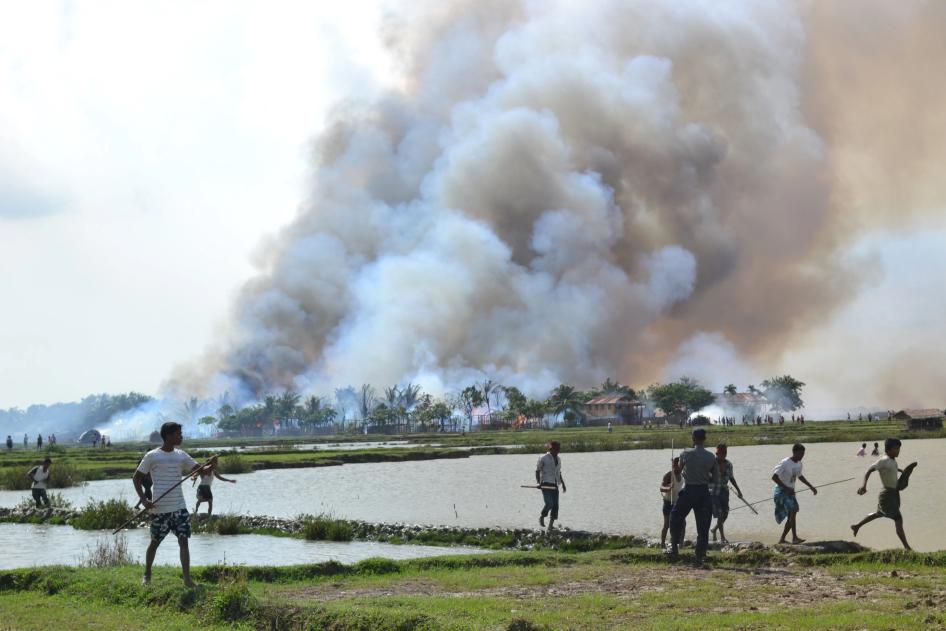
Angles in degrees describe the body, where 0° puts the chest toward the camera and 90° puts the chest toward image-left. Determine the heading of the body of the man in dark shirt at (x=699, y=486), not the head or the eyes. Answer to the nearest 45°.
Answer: approximately 180°

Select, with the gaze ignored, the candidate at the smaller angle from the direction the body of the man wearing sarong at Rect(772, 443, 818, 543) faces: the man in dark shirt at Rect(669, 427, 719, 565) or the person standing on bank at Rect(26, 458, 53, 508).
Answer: the man in dark shirt

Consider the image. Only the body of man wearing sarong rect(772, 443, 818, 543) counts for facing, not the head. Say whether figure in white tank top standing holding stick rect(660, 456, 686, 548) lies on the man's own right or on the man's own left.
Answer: on the man's own right

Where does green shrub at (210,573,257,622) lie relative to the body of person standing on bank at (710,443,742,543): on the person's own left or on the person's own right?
on the person's own right

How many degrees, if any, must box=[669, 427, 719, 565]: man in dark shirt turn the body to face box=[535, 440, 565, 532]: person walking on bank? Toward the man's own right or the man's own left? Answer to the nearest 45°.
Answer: approximately 45° to the man's own left

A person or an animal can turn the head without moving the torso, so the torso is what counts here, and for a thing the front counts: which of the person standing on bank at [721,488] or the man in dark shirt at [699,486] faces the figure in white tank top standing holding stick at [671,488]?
the man in dark shirt
